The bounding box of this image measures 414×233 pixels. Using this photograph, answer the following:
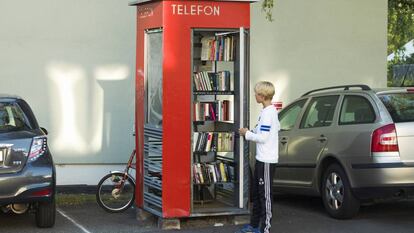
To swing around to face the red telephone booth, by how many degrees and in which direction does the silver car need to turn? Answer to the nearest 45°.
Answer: approximately 45° to its left

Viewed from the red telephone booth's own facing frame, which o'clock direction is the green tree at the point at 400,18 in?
The green tree is roughly at 7 o'clock from the red telephone booth.

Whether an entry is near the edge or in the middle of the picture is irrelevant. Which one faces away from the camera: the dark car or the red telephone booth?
the dark car

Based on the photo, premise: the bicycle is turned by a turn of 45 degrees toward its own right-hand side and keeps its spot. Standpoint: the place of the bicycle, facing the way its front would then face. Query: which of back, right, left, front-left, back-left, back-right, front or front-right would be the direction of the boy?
back

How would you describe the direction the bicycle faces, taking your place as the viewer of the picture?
facing to the left of the viewer

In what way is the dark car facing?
away from the camera

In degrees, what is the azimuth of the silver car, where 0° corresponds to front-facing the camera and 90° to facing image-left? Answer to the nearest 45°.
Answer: approximately 135°

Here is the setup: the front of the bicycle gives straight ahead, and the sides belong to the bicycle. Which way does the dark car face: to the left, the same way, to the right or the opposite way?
to the right

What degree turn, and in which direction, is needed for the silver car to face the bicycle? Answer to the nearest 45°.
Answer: approximately 45° to its left

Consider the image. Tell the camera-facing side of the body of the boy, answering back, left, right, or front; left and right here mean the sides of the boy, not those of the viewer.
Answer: left
